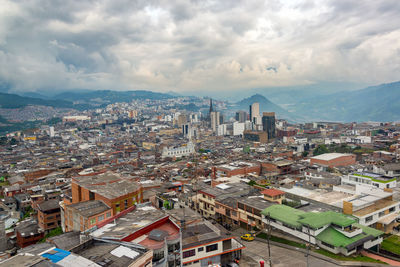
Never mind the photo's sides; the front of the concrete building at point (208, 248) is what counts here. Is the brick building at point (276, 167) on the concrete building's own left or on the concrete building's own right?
on the concrete building's own left

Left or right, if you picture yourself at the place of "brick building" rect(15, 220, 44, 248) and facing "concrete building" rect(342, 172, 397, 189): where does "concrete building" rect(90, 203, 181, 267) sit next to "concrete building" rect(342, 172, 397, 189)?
right

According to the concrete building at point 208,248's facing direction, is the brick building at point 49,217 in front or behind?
behind

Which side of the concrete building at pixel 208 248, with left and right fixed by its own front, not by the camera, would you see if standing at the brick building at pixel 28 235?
back

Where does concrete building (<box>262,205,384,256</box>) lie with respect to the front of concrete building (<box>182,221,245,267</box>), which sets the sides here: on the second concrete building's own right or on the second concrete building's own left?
on the second concrete building's own left

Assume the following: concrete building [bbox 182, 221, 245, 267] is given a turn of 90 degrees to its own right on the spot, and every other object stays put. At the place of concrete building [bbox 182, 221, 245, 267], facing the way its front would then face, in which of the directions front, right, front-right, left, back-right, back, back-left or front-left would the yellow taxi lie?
back

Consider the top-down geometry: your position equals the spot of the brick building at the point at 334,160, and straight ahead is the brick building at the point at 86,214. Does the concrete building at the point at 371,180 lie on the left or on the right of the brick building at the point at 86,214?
left

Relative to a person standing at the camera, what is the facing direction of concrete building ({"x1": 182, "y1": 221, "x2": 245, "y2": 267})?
facing the viewer and to the right of the viewer

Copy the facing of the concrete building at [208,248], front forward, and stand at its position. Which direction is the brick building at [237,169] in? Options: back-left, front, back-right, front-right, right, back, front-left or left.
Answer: back-left

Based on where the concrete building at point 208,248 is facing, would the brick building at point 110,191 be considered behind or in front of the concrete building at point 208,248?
behind

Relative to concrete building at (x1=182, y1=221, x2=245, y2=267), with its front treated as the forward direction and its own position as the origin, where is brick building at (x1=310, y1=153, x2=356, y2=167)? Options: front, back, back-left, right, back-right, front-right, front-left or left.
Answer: left

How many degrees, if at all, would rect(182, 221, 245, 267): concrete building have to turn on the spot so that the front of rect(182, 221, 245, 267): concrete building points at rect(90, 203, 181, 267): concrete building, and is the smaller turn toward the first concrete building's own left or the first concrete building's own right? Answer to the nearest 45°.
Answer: approximately 90° to the first concrete building's own right
